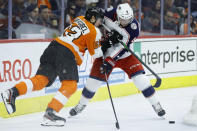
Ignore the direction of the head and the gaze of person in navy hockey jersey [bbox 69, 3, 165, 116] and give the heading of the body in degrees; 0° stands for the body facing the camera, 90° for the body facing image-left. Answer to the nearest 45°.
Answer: approximately 0°

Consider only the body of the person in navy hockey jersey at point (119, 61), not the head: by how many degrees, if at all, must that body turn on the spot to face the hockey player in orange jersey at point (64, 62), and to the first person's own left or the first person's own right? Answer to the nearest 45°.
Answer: approximately 45° to the first person's own right
